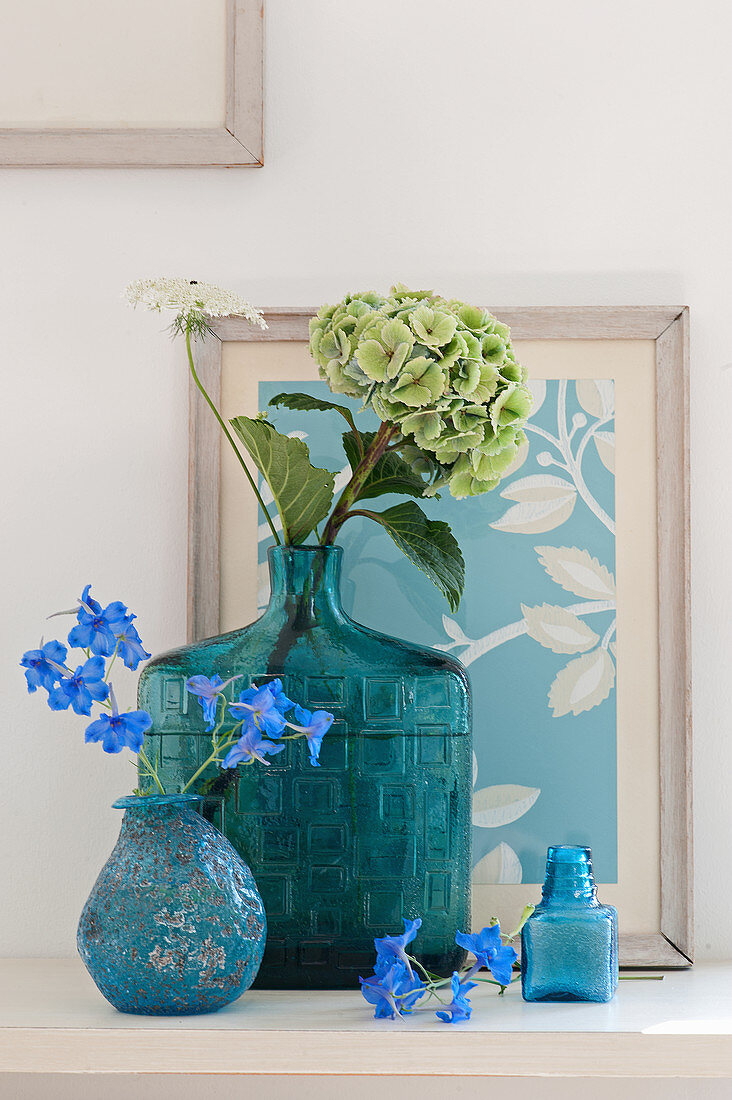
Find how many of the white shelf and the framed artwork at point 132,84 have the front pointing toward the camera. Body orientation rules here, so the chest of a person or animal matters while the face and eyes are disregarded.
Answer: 2

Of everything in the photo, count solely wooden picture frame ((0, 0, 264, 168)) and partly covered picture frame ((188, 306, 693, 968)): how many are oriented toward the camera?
2

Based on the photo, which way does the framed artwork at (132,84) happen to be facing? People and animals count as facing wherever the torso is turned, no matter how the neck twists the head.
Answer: toward the camera

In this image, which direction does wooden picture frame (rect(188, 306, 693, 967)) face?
toward the camera

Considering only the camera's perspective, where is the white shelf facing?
facing the viewer
